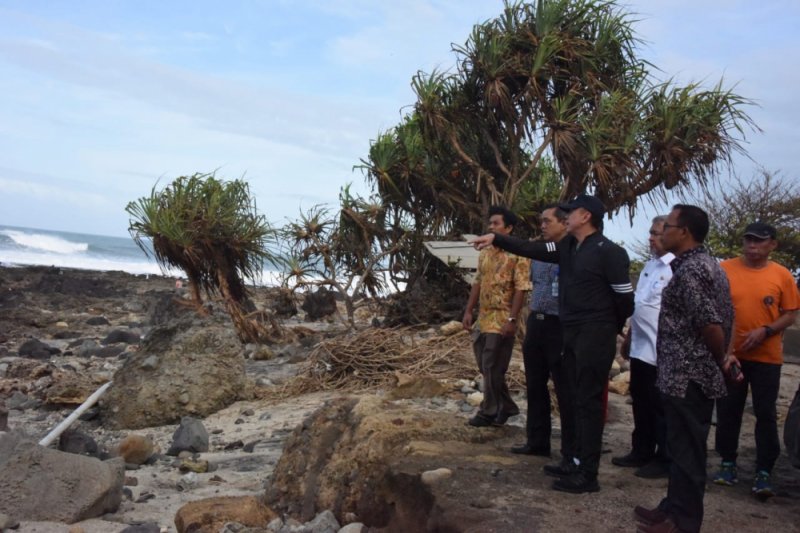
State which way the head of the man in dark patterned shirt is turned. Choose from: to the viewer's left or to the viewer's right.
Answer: to the viewer's left

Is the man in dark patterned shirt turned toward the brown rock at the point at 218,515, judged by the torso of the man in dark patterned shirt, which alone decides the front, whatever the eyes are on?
yes

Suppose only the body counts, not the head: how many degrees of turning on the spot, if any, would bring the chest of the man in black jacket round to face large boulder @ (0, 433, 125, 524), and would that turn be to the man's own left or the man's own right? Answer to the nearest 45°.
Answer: approximately 45° to the man's own right

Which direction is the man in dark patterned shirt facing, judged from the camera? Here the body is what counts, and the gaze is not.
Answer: to the viewer's left

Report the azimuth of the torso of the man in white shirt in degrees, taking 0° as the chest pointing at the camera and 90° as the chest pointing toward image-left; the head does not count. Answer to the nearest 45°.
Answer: approximately 45°

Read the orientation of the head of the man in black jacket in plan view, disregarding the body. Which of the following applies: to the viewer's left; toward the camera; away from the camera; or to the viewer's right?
to the viewer's left
